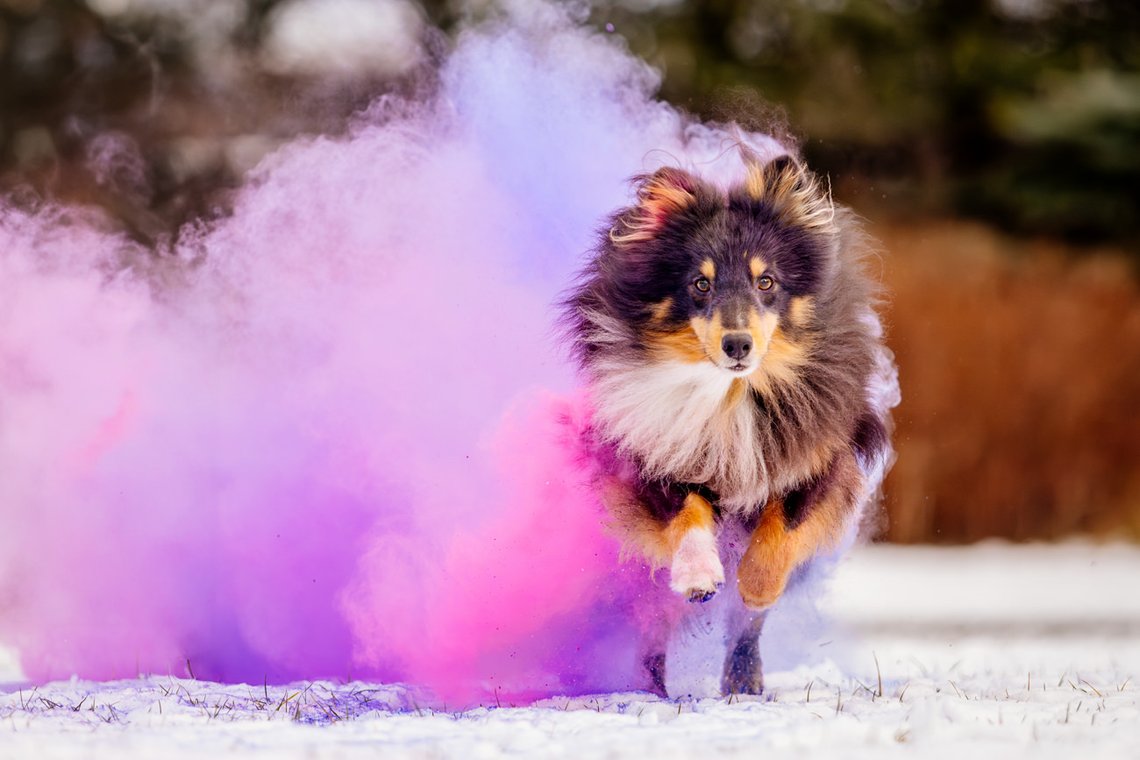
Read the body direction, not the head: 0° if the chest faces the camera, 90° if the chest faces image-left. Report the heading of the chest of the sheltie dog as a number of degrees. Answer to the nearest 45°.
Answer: approximately 0°
